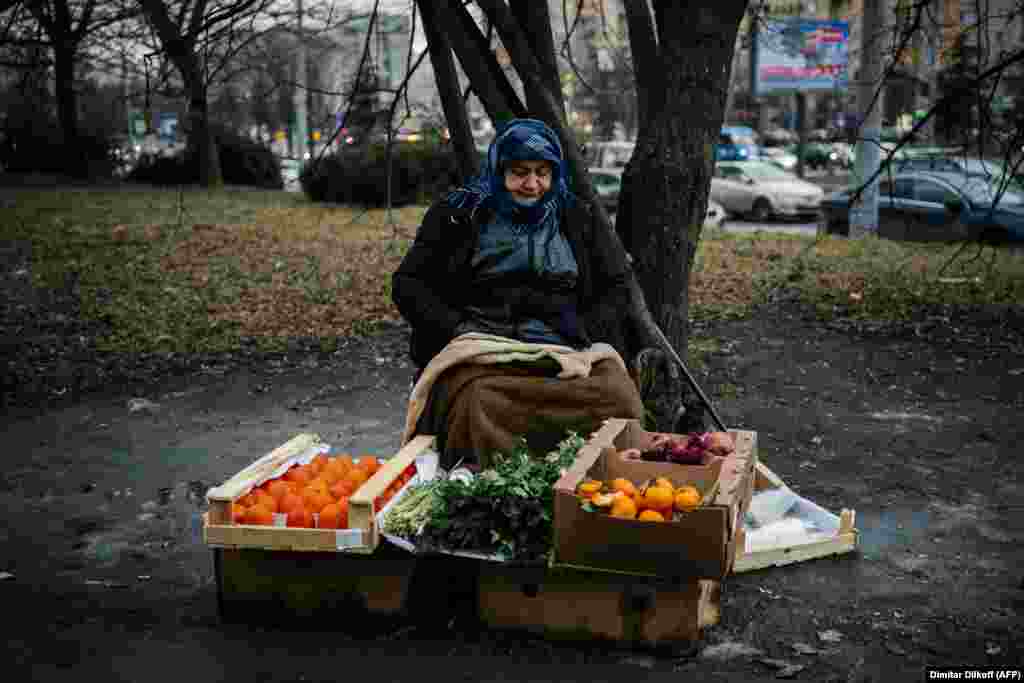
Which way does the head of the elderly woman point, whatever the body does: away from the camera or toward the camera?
toward the camera

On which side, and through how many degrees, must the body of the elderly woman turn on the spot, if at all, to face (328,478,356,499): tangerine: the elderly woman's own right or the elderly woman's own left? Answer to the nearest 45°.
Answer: approximately 45° to the elderly woman's own right

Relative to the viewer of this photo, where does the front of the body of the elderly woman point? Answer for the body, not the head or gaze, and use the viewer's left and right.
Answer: facing the viewer

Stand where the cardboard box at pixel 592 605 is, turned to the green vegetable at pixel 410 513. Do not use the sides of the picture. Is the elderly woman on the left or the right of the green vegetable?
right

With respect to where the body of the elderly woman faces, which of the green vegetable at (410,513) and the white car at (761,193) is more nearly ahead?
the green vegetable

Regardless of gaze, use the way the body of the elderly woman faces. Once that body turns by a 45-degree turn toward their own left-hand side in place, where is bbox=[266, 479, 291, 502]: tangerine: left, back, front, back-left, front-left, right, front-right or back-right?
right

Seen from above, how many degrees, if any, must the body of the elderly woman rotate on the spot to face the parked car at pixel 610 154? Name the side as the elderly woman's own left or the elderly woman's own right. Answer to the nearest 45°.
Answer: approximately 180°

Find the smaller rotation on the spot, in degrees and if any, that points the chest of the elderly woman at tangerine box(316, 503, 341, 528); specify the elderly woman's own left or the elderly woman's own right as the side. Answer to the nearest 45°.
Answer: approximately 45° to the elderly woman's own right

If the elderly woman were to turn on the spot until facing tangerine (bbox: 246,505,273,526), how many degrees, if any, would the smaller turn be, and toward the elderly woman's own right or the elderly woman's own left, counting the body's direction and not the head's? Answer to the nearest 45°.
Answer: approximately 45° to the elderly woman's own right

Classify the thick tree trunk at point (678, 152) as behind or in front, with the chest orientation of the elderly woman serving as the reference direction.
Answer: behind

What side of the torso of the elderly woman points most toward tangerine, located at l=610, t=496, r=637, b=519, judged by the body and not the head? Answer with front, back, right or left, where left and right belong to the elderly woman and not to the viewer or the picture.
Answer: front

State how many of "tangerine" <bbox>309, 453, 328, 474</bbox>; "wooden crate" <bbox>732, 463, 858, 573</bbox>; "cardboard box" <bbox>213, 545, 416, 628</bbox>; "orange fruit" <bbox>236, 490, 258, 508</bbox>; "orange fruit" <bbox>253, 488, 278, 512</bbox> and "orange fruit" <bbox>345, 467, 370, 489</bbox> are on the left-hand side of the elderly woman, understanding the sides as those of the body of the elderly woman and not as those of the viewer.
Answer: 1

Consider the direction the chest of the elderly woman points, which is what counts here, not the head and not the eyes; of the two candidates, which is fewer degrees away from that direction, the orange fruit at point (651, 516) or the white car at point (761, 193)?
the orange fruit
